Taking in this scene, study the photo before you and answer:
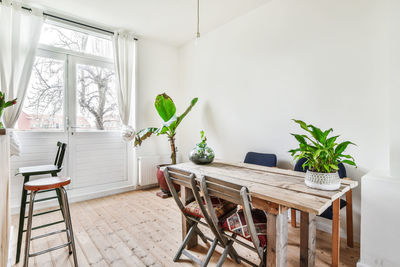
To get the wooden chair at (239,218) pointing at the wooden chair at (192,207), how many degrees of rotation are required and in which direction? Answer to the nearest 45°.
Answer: approximately 90° to its left

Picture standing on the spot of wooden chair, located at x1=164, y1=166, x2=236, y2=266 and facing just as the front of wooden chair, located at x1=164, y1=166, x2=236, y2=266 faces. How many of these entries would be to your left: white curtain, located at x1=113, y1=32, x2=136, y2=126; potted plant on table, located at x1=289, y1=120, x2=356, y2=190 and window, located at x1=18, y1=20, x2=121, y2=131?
2

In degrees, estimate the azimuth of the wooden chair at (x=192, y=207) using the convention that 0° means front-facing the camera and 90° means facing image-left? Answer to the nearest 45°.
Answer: approximately 225°

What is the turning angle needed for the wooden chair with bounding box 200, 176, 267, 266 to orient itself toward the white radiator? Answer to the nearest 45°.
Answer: approximately 90° to its left

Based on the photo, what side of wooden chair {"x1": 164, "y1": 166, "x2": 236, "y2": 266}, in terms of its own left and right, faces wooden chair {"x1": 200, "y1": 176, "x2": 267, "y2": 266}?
right

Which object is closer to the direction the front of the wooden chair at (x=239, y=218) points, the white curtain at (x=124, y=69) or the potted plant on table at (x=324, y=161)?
the potted plant on table

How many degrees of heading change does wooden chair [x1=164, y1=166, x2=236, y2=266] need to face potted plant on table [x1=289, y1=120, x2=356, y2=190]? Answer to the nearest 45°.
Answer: approximately 90° to its right

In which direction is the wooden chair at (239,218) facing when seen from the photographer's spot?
facing away from the viewer and to the right of the viewer

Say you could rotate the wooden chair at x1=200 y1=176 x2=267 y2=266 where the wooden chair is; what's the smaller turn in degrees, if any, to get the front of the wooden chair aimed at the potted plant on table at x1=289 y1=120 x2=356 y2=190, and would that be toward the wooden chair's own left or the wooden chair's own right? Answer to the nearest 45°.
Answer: approximately 45° to the wooden chair's own right
